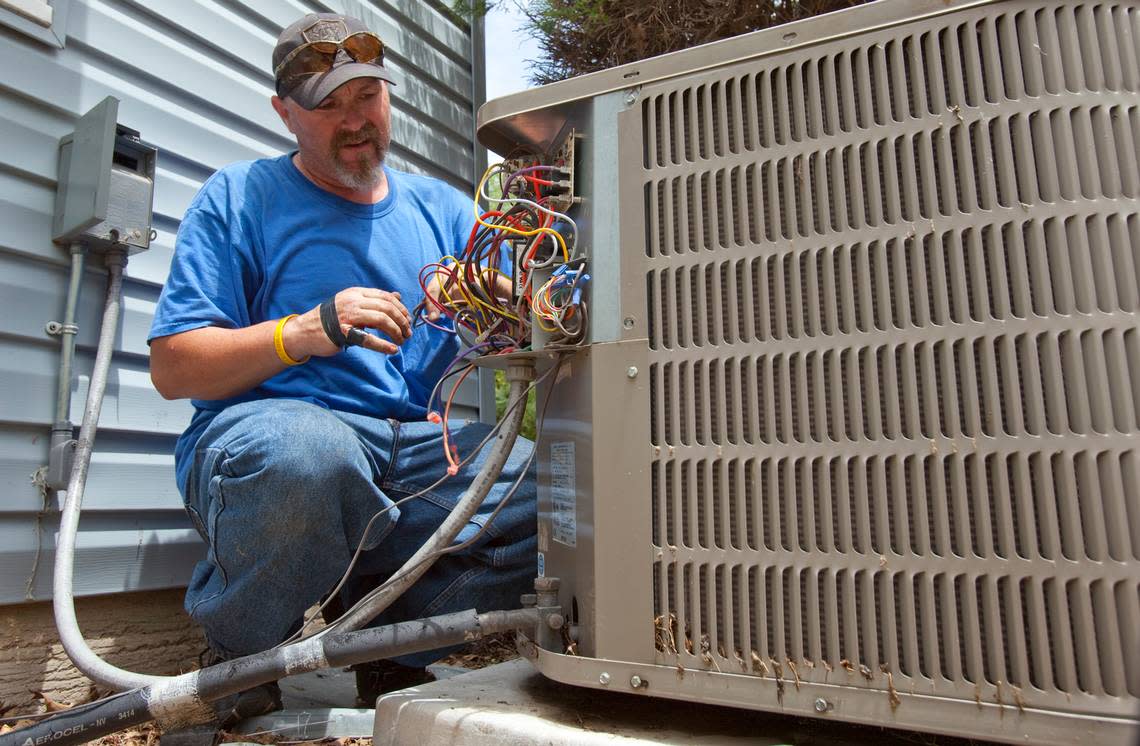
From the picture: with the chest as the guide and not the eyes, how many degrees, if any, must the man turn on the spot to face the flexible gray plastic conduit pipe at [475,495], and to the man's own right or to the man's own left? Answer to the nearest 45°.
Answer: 0° — they already face it

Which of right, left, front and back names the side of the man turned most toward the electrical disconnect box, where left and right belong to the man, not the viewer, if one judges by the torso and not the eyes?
back

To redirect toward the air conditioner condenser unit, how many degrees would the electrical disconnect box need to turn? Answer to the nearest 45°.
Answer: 0° — it already faces it

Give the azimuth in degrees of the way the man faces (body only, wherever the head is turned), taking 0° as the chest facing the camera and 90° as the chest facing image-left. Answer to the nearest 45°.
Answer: approximately 315°

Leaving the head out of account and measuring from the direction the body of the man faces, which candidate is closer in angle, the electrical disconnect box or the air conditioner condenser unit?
the air conditioner condenser unit

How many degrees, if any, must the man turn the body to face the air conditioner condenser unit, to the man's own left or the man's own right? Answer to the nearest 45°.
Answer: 0° — they already face it

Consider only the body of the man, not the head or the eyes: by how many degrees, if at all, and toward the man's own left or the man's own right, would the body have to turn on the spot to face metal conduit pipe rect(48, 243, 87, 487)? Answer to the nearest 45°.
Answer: approximately 180°
